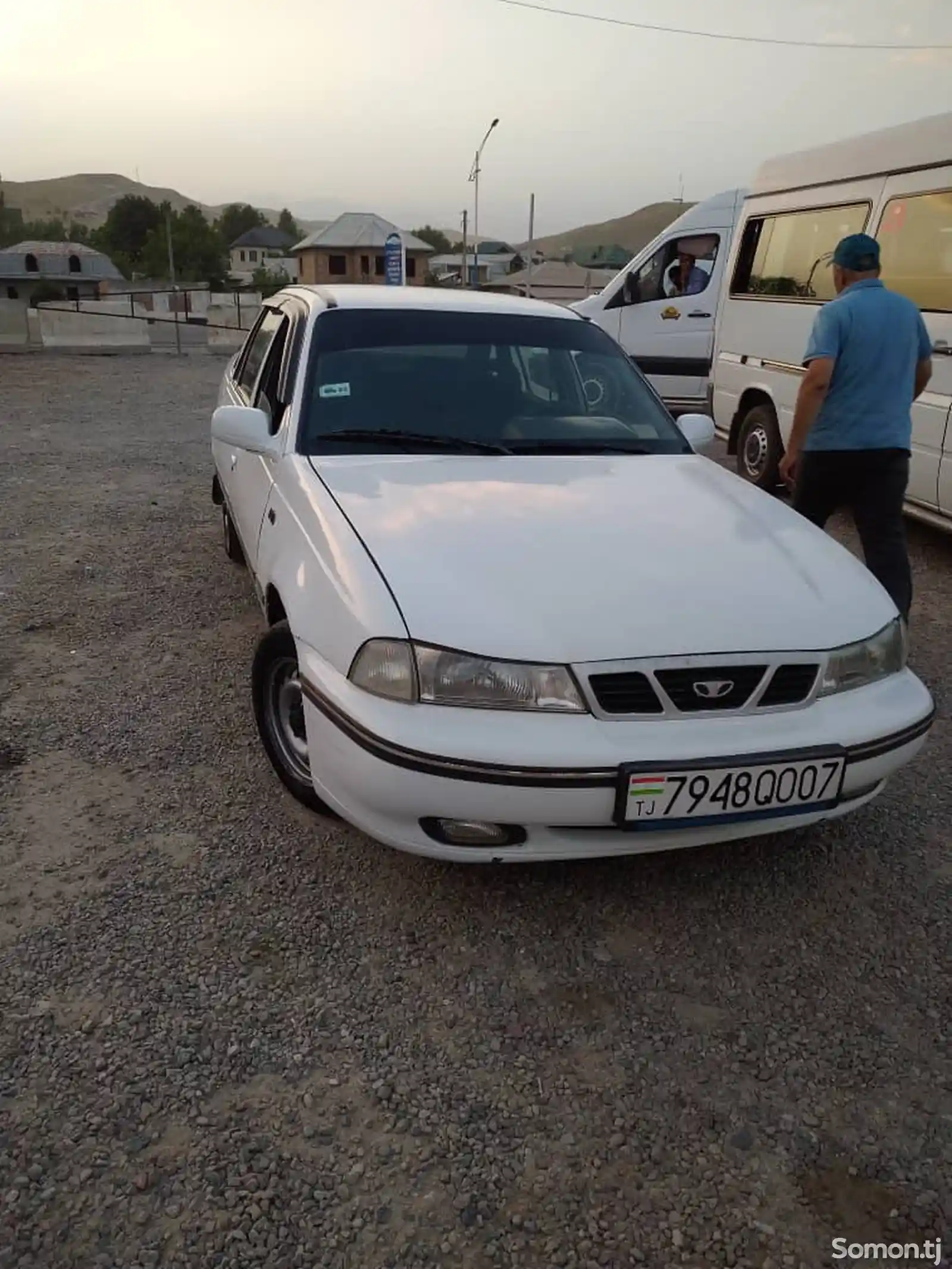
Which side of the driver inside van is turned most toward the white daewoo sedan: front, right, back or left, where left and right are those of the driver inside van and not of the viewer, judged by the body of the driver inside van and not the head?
left

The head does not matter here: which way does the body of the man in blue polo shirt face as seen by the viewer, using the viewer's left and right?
facing away from the viewer and to the left of the viewer

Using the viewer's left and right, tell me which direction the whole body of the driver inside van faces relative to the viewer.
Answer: facing to the left of the viewer

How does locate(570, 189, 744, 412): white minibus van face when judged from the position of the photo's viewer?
facing to the left of the viewer

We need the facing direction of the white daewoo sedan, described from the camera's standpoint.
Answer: facing the viewer and to the right of the viewer

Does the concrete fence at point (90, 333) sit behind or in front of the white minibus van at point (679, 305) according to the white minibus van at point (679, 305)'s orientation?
in front

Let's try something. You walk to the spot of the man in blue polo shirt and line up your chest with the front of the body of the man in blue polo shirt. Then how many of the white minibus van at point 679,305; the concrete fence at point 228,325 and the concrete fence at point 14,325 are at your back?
0
